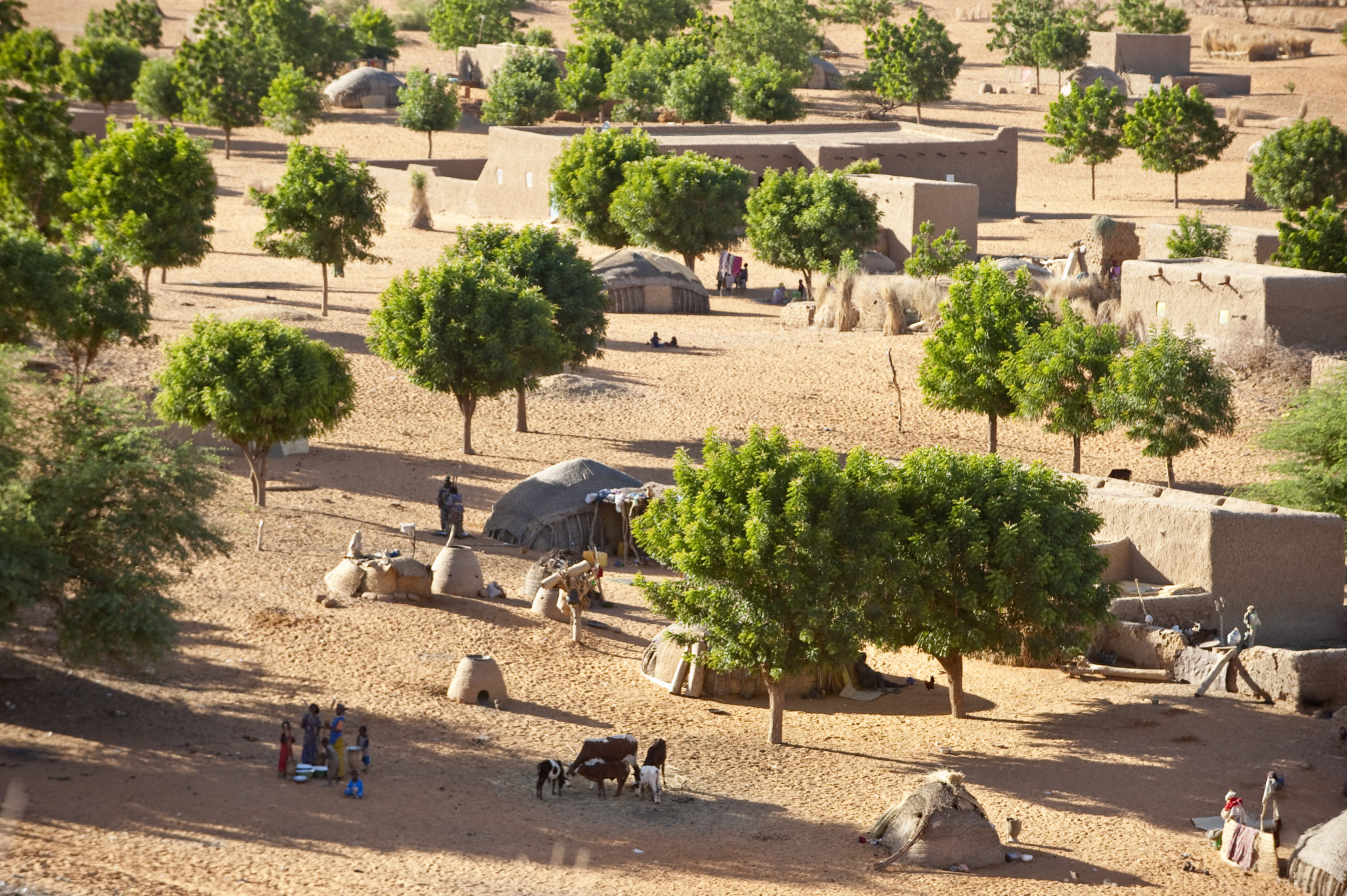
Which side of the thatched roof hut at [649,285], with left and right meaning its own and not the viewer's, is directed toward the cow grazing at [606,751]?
front

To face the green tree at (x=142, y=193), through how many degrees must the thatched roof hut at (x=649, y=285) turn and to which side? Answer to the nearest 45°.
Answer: approximately 45° to its right

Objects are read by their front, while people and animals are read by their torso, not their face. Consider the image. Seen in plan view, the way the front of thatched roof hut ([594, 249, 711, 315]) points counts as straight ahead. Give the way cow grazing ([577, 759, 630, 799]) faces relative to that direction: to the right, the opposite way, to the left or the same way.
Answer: to the right

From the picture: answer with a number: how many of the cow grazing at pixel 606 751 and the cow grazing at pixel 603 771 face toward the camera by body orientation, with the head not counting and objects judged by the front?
0

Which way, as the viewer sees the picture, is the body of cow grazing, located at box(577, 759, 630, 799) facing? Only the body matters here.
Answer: to the viewer's left

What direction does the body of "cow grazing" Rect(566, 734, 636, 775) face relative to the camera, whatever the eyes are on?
to the viewer's left

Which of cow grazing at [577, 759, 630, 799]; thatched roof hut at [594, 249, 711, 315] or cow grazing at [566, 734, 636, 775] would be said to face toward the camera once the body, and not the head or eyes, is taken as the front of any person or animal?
the thatched roof hut

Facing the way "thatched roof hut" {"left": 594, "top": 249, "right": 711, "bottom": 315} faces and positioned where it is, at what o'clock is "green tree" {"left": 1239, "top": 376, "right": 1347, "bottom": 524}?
The green tree is roughly at 11 o'clock from the thatched roof hut.

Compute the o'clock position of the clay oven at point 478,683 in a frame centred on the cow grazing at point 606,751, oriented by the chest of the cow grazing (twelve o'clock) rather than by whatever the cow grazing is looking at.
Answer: The clay oven is roughly at 2 o'clock from the cow grazing.

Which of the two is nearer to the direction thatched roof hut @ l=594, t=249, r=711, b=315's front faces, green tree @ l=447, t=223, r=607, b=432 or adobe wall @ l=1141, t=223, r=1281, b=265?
the green tree

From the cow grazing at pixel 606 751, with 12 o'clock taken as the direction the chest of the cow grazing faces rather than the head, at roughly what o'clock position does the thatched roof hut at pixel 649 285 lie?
The thatched roof hut is roughly at 3 o'clock from the cow grazing.

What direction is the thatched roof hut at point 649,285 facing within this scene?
toward the camera
